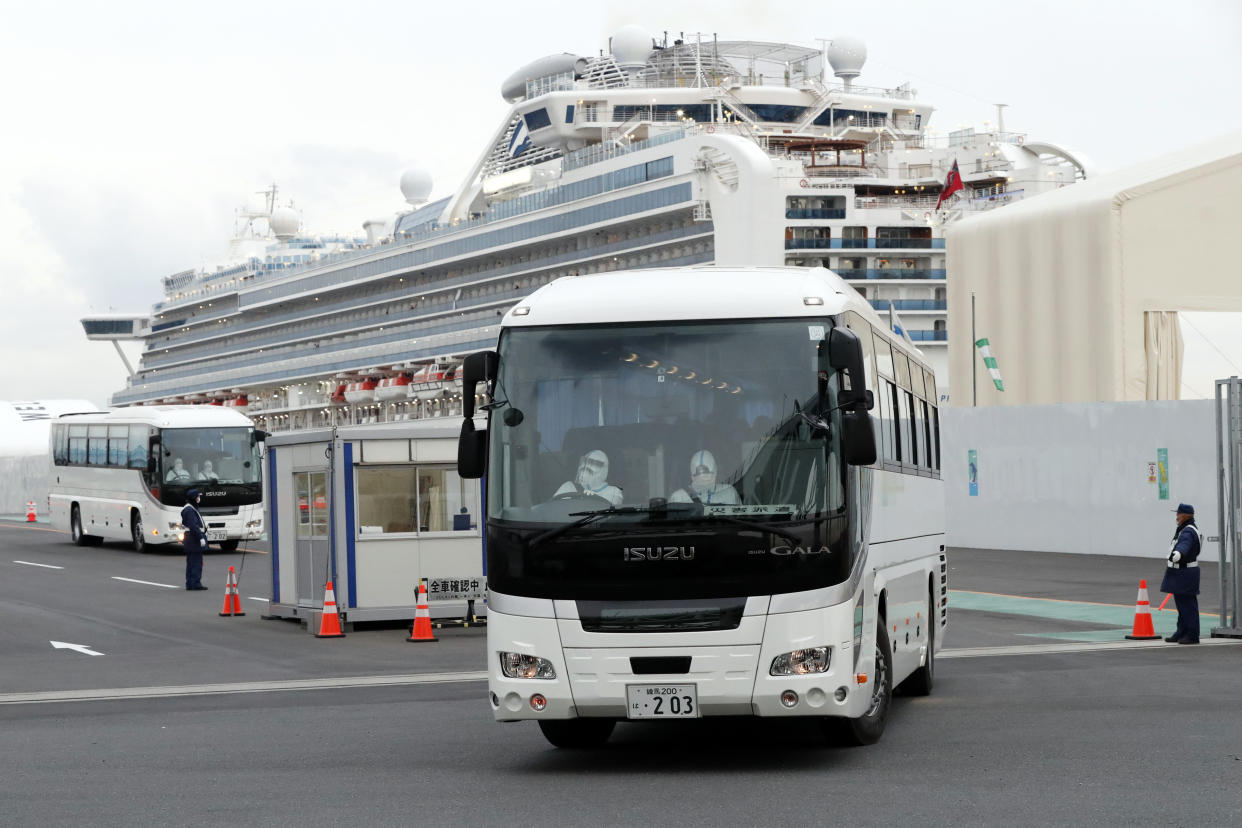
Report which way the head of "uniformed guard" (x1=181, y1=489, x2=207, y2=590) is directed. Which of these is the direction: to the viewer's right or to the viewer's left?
to the viewer's right

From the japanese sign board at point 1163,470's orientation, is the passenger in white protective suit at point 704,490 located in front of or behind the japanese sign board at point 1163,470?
in front

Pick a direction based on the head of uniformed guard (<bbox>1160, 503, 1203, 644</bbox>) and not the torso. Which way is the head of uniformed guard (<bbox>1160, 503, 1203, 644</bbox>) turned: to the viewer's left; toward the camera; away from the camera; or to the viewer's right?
to the viewer's left

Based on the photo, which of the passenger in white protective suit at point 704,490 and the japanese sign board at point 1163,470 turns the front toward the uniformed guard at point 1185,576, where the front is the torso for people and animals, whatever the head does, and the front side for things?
the japanese sign board

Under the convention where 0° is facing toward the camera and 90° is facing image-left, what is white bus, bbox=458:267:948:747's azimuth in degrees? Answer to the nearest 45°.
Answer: approximately 0°

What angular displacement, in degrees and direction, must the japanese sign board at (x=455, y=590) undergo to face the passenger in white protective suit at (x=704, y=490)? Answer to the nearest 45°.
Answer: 0° — it already faces them

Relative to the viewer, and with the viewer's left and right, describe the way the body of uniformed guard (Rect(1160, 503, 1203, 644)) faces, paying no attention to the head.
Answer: facing to the left of the viewer
